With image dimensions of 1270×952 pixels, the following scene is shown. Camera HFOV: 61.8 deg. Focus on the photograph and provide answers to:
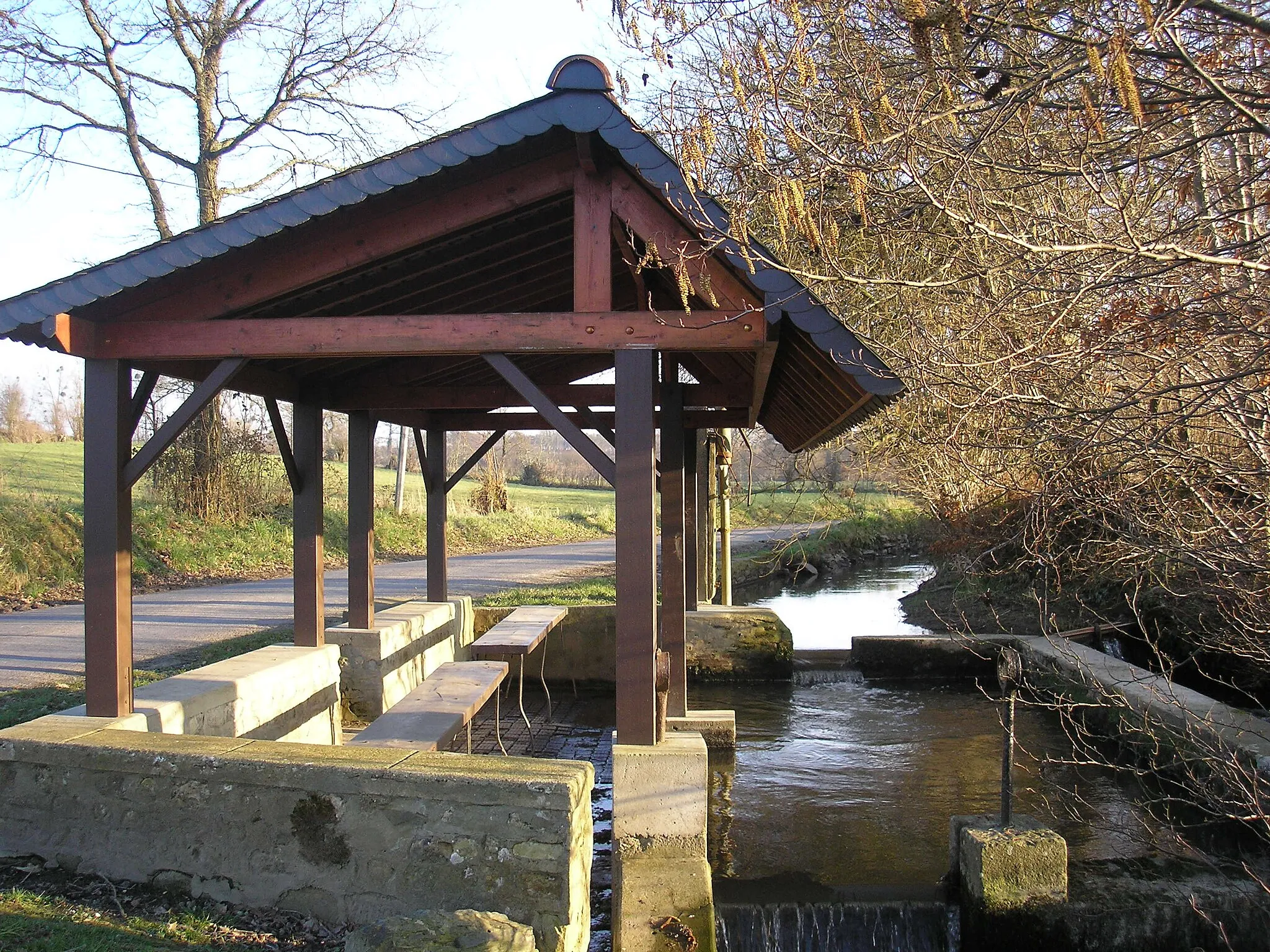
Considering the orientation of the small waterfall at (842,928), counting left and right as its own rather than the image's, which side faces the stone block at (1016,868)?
left

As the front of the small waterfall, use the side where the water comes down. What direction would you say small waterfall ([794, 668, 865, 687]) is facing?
toward the camera

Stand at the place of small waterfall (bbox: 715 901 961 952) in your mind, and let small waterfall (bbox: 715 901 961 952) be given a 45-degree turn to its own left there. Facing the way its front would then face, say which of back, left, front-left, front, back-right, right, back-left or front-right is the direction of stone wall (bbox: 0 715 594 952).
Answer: right

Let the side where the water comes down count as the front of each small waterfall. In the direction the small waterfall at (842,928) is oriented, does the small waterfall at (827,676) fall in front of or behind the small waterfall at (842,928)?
behind

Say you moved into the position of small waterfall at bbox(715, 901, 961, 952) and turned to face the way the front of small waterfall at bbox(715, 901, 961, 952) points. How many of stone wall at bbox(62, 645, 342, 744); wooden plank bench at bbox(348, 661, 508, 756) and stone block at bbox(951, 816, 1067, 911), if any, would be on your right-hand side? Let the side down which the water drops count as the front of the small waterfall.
2

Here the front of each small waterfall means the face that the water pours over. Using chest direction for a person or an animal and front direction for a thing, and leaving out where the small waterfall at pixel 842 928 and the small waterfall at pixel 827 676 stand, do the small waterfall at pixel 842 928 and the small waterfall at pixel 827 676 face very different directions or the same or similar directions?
same or similar directions

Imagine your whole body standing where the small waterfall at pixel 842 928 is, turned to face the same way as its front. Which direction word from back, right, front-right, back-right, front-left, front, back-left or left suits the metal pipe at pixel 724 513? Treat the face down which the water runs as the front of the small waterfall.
back

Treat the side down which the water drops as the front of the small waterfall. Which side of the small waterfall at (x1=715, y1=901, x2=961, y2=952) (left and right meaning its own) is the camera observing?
front

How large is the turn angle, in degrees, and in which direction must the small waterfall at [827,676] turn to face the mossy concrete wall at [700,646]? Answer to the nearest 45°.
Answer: approximately 90° to its right

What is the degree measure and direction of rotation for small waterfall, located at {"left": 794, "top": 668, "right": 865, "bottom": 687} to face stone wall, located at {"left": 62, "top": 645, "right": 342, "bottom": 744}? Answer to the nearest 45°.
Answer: approximately 45° to its right

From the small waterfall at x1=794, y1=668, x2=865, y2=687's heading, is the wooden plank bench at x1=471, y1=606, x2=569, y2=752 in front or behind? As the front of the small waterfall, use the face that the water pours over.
in front

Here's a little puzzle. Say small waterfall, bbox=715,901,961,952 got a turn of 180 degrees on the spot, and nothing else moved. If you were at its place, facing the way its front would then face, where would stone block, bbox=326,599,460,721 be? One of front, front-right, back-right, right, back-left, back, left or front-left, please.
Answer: front-left

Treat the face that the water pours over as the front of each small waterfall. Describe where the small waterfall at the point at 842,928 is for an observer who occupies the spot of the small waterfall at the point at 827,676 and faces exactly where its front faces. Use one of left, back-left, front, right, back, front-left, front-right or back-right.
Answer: front

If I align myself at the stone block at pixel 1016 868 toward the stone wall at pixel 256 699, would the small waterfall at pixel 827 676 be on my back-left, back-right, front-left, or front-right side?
front-right

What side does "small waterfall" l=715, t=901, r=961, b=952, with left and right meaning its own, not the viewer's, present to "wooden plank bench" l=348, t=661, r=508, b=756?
right

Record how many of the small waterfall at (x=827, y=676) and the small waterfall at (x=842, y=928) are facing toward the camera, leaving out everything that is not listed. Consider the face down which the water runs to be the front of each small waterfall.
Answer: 2

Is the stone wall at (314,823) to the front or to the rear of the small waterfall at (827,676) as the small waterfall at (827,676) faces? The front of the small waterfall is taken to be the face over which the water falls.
to the front
